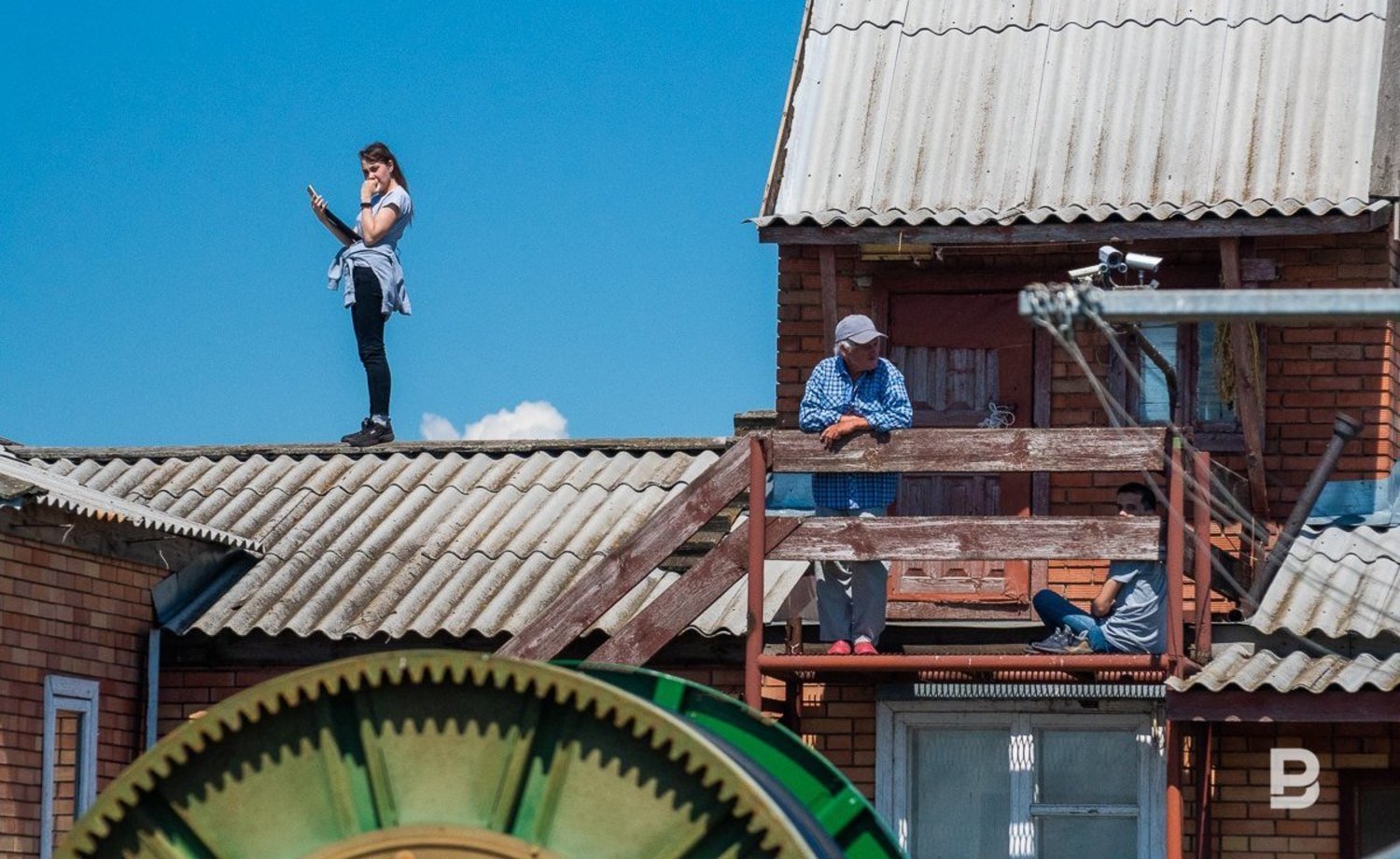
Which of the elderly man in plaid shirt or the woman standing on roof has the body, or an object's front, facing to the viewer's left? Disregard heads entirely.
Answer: the woman standing on roof

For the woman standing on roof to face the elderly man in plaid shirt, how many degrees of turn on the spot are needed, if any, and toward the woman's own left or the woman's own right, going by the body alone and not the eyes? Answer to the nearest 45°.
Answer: approximately 135° to the woman's own left

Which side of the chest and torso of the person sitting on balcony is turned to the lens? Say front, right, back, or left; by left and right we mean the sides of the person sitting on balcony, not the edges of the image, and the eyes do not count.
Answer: left

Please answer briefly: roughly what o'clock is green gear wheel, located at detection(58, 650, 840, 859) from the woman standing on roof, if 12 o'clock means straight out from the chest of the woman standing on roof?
The green gear wheel is roughly at 9 o'clock from the woman standing on roof.

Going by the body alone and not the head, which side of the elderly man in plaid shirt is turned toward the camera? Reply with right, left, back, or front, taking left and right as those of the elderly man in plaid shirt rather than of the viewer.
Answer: front

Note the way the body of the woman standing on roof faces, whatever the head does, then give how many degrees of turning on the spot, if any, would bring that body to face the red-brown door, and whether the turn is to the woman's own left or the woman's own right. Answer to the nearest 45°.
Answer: approximately 135° to the woman's own left

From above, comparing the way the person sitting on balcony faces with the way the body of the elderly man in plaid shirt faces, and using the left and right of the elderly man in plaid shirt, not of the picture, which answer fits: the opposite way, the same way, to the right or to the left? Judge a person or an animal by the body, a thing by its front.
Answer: to the right

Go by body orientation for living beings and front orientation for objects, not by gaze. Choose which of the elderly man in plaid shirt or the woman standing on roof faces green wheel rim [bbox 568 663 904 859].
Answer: the elderly man in plaid shirt

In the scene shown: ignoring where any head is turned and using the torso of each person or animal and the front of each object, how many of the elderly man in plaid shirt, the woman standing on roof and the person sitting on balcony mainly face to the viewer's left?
2

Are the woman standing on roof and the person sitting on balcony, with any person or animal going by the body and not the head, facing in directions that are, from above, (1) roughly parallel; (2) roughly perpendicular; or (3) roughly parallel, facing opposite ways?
roughly parallel

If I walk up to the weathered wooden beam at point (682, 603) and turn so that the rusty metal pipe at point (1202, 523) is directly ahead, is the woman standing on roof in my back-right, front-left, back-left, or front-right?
back-left

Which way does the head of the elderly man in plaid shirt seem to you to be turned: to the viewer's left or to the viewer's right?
to the viewer's right

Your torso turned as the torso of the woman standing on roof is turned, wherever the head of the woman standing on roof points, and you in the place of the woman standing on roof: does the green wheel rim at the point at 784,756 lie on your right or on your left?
on your left

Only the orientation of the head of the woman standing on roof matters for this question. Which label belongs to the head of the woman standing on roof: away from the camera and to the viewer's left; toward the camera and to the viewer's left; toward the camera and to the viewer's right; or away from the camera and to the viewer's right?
toward the camera and to the viewer's left

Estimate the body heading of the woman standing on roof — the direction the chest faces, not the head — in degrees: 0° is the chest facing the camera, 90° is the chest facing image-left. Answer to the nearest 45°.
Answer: approximately 90°

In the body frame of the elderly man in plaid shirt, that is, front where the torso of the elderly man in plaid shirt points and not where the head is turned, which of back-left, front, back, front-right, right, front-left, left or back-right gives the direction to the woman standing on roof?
back-right

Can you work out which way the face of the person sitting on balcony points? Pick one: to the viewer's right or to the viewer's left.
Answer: to the viewer's left
